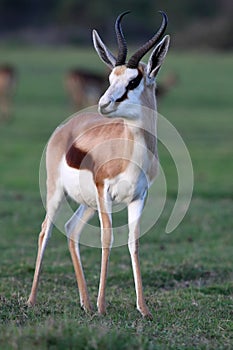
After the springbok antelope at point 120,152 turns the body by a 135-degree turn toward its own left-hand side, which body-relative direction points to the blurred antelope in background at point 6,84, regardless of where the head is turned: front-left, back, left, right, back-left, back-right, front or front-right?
front

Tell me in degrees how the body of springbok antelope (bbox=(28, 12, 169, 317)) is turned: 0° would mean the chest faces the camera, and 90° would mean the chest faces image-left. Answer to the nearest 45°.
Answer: approximately 315°

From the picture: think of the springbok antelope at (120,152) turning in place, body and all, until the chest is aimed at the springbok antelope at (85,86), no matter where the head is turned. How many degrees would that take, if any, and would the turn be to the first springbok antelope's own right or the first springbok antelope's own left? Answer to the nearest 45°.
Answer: approximately 135° to the first springbok antelope's own left
